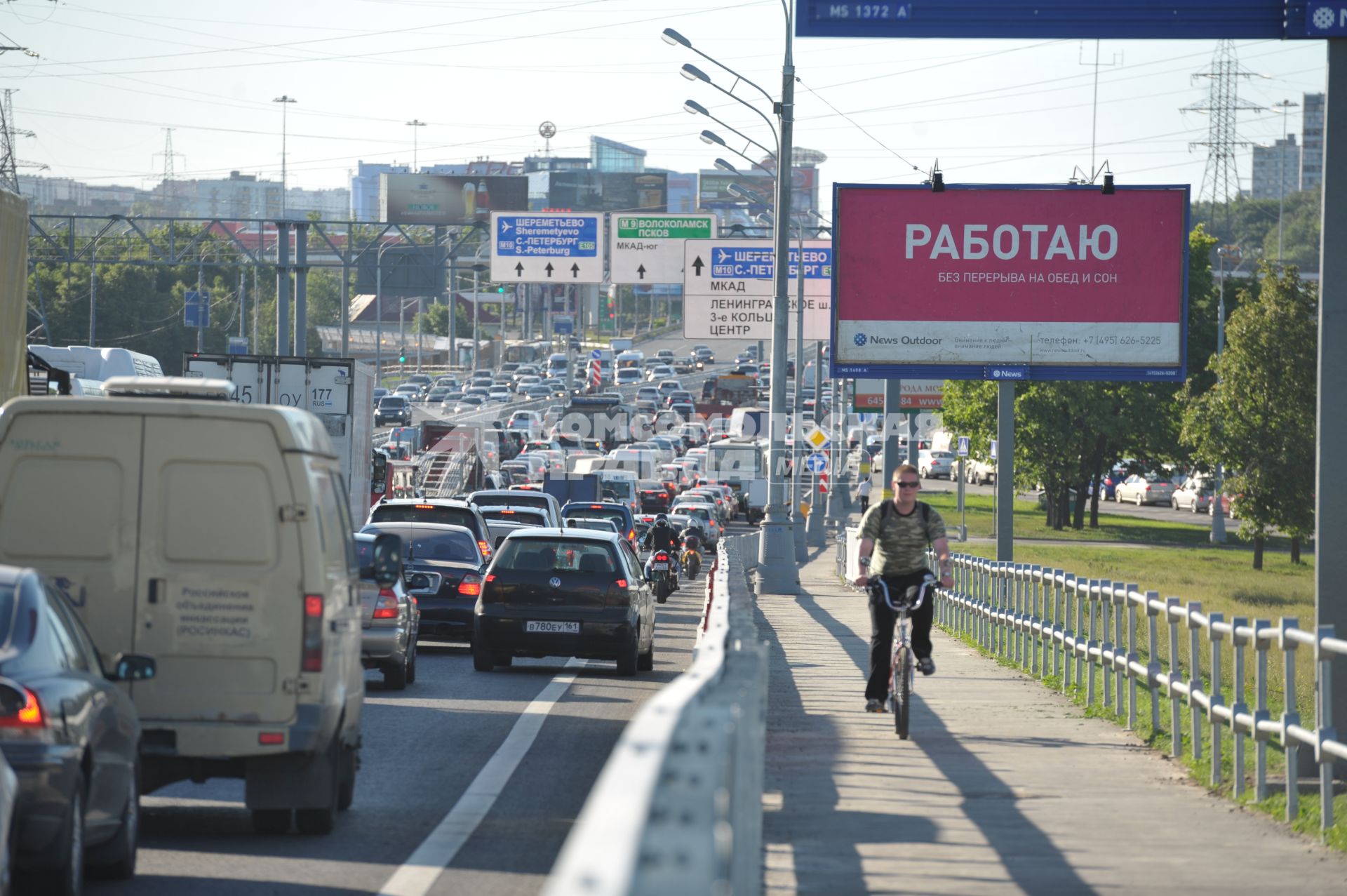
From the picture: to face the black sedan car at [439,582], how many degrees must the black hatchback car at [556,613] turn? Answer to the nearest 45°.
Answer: approximately 45° to its left

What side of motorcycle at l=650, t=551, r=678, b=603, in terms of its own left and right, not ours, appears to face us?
back

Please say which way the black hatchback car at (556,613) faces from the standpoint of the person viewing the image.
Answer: facing away from the viewer

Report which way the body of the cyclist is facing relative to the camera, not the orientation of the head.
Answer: toward the camera

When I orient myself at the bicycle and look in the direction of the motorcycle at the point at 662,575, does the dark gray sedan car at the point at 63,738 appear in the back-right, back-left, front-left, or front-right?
back-left

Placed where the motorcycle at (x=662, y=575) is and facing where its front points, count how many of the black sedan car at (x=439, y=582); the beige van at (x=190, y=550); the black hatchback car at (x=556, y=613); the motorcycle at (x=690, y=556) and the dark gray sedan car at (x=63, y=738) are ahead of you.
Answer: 1

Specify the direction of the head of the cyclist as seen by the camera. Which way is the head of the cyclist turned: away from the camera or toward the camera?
toward the camera

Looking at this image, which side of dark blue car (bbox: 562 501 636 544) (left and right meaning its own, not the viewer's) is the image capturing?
back

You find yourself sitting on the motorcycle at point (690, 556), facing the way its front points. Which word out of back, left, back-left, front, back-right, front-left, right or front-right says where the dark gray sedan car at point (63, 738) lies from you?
back

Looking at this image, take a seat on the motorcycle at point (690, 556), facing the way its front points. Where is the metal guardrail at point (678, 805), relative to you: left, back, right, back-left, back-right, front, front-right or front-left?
back

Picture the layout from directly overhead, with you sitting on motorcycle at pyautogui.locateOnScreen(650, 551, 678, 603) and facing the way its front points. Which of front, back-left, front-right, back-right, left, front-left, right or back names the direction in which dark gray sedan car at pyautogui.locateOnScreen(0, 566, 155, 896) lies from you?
back
